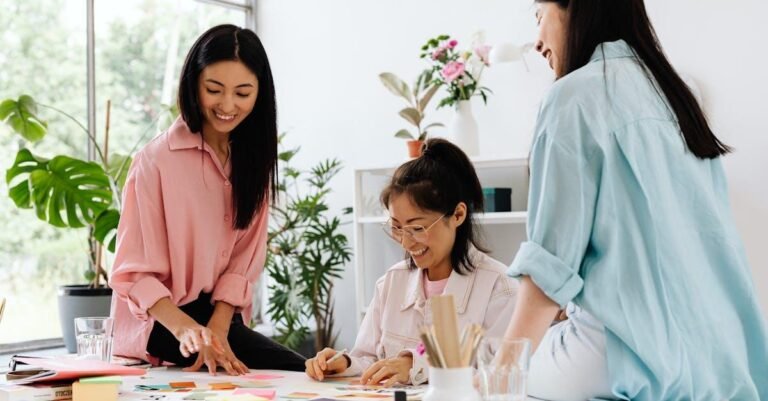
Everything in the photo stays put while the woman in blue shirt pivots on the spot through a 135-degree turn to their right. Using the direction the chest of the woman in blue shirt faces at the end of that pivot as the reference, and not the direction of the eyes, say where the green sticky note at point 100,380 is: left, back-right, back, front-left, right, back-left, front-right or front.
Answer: back

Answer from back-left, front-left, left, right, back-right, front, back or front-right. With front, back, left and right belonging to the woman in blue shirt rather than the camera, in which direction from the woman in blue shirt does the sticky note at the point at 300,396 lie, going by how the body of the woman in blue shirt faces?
front-left

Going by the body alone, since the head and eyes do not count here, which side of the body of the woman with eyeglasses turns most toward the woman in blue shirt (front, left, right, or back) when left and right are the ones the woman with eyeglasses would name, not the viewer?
left

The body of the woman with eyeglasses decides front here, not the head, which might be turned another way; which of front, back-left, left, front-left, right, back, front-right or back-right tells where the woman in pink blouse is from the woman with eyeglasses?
front-right

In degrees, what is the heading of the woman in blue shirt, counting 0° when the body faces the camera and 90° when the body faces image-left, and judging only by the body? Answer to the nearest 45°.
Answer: approximately 135°

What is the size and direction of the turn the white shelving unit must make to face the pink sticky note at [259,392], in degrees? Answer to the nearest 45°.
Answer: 0° — it already faces it

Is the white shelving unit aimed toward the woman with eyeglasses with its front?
yes

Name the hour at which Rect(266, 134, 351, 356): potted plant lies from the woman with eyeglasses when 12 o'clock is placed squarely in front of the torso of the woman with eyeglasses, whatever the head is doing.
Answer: The potted plant is roughly at 4 o'clock from the woman with eyeglasses.

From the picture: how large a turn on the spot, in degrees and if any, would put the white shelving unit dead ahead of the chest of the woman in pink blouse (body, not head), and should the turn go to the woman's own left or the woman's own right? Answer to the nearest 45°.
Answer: approximately 90° to the woman's own left

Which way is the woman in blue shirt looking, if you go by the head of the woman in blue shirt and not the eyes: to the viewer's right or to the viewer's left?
to the viewer's left

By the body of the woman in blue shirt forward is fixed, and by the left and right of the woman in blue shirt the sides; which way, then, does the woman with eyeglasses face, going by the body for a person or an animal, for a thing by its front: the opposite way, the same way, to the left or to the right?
to the left

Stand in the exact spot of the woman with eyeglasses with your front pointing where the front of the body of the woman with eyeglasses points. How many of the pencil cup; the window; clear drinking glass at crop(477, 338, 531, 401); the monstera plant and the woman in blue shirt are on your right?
2

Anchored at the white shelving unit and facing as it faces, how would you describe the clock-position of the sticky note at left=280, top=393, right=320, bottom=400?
The sticky note is roughly at 12 o'clock from the white shelving unit.
